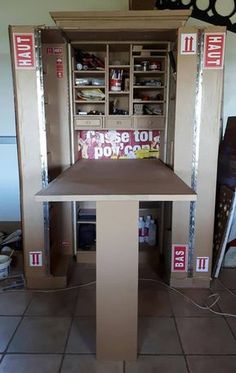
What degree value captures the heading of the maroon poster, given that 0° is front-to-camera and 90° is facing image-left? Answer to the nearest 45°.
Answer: approximately 0°
